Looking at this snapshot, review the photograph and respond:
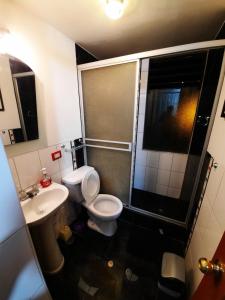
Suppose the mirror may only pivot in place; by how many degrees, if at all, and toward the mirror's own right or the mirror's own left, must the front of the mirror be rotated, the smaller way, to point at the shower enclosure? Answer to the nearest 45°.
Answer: approximately 45° to the mirror's own left

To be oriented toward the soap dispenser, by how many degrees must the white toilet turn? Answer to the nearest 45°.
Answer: approximately 135° to its right

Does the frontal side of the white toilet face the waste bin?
yes

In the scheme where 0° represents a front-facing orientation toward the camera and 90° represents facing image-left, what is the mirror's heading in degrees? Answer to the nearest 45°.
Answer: approximately 315°

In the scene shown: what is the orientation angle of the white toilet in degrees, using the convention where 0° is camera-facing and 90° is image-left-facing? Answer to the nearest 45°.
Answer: approximately 315°

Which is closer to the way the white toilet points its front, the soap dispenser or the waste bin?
the waste bin
